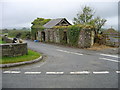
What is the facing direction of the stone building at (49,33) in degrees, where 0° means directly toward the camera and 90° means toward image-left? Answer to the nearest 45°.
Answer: approximately 45°

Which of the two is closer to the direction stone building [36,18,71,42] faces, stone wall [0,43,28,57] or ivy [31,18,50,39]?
the stone wall

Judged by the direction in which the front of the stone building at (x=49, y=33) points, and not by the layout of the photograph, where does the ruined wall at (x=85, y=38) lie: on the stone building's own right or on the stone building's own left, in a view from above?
on the stone building's own left

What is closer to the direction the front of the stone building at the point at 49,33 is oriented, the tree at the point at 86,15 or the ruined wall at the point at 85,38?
the ruined wall

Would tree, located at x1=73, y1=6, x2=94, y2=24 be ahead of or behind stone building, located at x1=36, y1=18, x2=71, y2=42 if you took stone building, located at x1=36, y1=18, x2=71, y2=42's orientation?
behind
